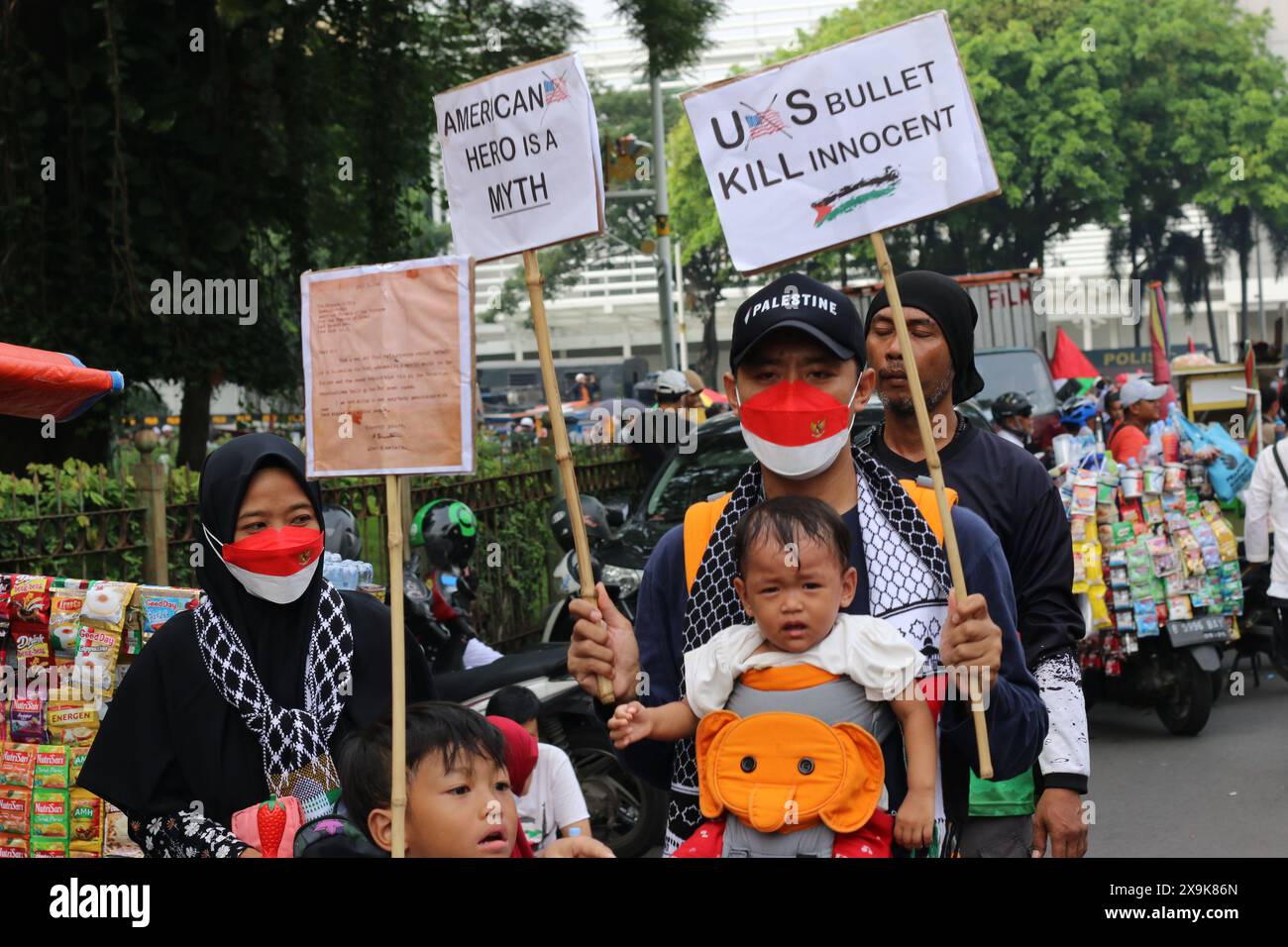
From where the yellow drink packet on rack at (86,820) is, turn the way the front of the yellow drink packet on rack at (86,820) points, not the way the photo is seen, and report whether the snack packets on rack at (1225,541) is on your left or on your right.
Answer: on your left

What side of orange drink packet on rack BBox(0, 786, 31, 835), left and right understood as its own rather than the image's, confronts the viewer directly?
front

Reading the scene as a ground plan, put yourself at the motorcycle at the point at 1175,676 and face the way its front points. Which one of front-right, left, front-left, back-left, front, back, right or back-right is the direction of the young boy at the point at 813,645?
back-left

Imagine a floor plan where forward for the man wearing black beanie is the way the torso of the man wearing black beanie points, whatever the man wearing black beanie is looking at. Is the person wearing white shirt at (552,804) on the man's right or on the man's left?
on the man's right

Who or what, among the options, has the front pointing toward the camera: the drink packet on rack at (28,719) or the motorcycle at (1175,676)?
the drink packet on rack

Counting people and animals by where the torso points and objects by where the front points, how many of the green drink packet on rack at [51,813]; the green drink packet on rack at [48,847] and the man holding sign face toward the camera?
3

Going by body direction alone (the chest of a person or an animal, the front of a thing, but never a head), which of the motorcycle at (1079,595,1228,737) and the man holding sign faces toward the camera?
the man holding sign

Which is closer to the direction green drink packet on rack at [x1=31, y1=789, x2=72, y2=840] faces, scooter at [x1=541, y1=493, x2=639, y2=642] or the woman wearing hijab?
the woman wearing hijab

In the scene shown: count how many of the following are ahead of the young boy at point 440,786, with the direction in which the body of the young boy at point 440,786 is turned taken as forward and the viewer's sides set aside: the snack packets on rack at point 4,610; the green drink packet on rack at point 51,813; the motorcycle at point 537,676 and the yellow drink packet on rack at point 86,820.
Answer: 0

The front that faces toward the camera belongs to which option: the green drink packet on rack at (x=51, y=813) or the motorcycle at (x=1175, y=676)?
the green drink packet on rack

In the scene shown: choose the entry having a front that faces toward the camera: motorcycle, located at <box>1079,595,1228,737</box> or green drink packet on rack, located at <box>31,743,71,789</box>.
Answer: the green drink packet on rack

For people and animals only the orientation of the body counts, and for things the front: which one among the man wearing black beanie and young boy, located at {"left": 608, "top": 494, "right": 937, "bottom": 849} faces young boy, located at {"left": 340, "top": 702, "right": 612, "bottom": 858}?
the man wearing black beanie

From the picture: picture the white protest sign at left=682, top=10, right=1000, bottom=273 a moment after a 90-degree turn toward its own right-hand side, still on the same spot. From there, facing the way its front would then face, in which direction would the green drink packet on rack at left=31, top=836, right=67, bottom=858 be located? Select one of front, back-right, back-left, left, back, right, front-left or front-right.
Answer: front-right

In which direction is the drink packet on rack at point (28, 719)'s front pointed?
toward the camera

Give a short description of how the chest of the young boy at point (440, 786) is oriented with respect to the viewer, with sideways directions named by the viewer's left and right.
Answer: facing the viewer and to the right of the viewer

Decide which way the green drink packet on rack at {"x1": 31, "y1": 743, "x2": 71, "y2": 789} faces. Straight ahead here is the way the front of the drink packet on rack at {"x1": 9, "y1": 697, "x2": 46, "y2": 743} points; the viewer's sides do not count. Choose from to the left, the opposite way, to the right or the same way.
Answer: the same way

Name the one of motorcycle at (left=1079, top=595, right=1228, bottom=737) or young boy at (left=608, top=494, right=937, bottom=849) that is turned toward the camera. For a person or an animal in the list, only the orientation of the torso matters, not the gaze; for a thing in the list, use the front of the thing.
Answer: the young boy

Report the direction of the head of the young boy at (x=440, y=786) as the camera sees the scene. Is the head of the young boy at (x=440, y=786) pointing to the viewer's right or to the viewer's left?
to the viewer's right
